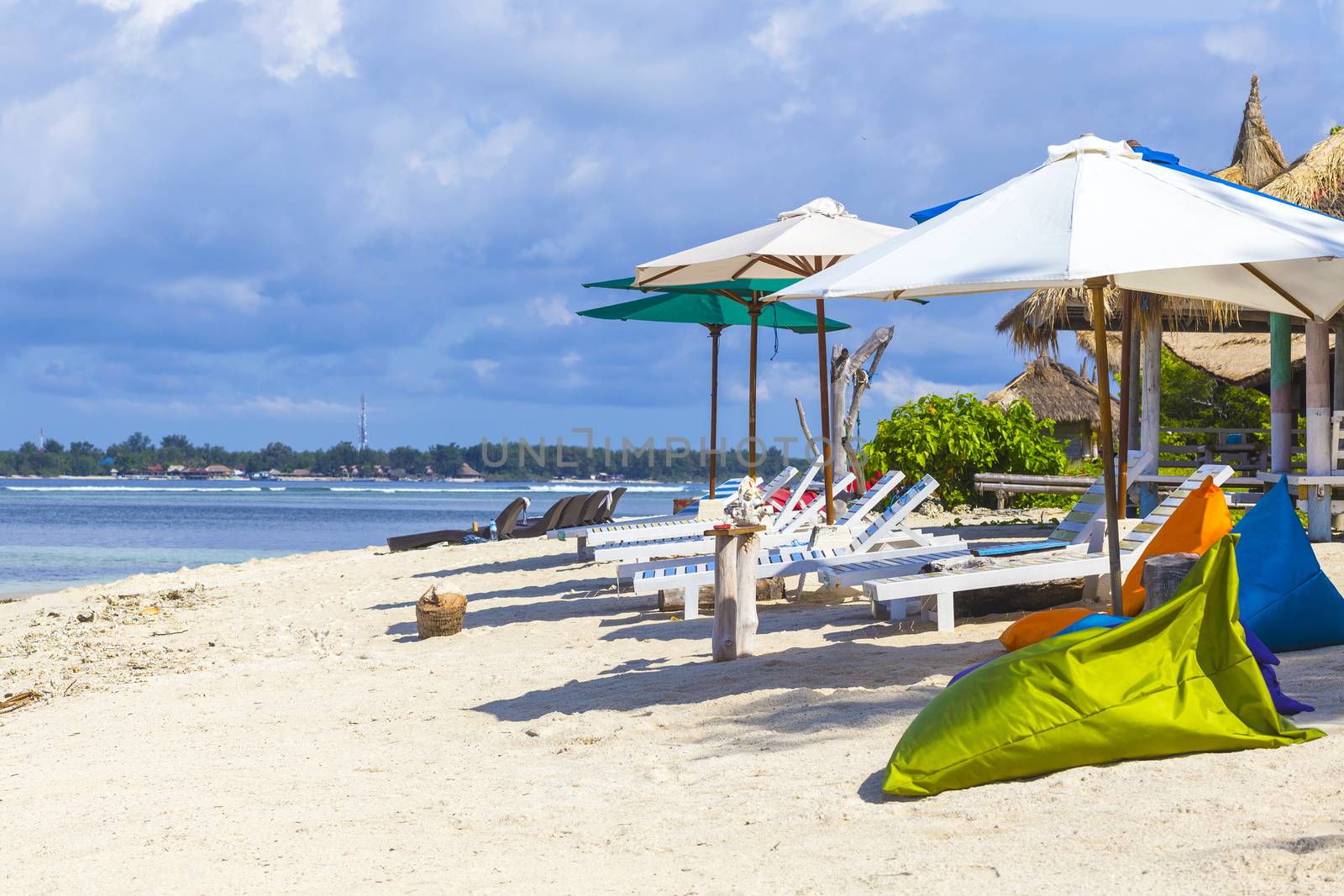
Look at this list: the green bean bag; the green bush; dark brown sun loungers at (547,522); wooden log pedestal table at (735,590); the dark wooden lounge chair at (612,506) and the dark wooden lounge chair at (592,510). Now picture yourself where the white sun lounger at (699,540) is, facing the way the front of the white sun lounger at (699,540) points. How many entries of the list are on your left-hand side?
2

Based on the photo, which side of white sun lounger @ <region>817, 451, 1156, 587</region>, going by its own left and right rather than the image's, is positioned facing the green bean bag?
left

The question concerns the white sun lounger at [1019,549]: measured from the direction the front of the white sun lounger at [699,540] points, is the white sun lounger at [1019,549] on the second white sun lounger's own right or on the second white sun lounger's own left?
on the second white sun lounger's own left

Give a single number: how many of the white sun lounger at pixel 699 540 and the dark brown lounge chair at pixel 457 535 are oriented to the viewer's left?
2

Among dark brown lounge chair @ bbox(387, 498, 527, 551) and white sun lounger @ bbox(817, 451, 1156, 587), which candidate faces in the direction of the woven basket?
the white sun lounger

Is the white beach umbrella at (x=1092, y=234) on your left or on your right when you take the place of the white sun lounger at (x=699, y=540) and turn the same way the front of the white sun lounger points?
on your left

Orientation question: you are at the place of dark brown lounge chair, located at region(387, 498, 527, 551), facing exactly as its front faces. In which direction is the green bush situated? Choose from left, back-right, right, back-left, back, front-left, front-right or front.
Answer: back

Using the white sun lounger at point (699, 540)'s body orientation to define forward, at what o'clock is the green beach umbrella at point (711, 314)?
The green beach umbrella is roughly at 3 o'clock from the white sun lounger.

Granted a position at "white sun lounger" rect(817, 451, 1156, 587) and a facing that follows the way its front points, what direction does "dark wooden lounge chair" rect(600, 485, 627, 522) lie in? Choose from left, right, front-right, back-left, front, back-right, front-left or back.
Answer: front-right

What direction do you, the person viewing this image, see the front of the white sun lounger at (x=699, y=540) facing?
facing to the left of the viewer

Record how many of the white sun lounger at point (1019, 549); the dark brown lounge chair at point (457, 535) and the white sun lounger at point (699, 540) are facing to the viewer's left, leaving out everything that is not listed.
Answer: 3

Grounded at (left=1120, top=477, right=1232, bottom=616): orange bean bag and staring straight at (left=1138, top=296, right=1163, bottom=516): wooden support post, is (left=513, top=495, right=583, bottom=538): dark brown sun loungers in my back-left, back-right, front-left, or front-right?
front-left

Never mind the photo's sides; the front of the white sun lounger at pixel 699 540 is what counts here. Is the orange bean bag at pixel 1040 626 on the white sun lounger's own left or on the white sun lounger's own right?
on the white sun lounger's own left

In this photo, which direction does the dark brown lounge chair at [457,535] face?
to the viewer's left

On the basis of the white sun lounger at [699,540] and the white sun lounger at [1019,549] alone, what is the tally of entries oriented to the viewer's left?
2

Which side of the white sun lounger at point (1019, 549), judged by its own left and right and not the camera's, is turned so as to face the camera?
left

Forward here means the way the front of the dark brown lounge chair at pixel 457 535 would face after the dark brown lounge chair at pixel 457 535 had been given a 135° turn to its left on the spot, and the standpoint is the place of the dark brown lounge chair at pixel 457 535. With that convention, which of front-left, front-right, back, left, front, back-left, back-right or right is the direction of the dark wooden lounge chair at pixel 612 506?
back-left
